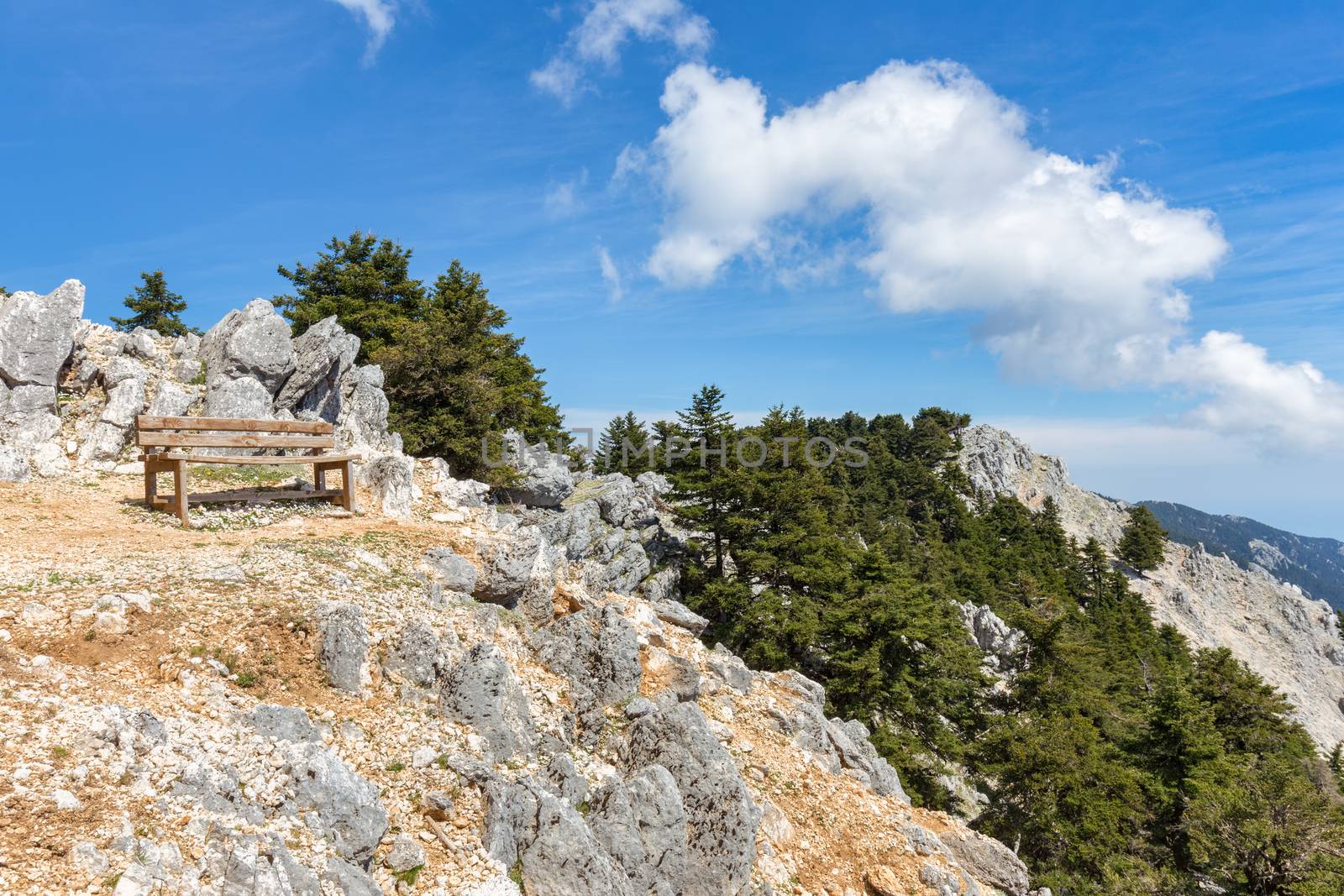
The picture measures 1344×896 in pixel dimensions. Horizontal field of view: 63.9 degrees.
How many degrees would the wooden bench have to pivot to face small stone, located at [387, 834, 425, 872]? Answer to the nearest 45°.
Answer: approximately 45° to its right

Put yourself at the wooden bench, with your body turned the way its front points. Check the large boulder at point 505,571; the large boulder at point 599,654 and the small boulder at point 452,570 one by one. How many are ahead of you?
3

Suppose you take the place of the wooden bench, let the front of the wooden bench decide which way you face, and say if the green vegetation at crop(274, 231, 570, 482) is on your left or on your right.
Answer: on your left

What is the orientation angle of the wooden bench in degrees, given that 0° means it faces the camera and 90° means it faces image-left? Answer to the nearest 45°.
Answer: approximately 315°

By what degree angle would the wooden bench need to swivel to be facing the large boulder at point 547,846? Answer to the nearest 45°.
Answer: approximately 45° to its right

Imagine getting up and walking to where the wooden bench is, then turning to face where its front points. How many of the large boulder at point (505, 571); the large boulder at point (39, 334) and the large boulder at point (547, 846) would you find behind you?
1

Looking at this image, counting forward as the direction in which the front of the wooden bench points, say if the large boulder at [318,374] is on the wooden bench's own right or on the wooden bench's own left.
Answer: on the wooden bench's own left

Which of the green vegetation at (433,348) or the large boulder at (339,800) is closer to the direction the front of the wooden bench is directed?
the large boulder

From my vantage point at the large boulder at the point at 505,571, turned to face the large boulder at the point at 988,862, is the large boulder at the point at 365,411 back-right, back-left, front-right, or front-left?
back-left
